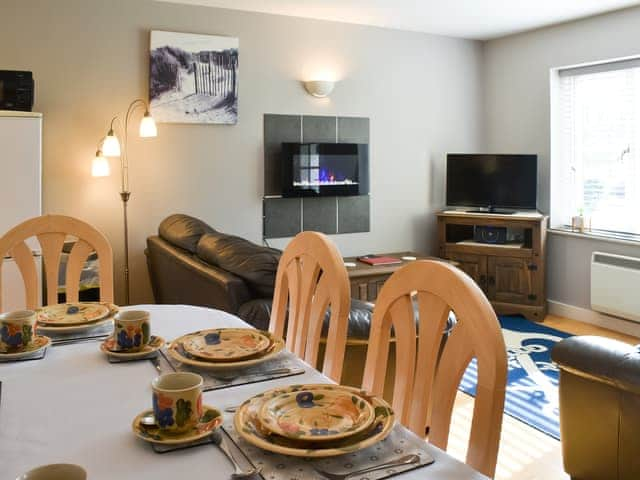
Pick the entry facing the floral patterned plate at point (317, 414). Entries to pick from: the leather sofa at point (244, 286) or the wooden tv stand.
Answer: the wooden tv stand

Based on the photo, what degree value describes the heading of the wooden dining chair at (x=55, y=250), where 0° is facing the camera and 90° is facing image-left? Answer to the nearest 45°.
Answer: approximately 0°

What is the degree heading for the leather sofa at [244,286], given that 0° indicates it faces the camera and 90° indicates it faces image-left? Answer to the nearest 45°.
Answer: approximately 225°

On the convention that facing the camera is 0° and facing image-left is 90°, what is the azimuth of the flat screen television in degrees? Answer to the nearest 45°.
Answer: approximately 0°

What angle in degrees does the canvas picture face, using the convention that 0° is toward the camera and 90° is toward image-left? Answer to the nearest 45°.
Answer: approximately 315°

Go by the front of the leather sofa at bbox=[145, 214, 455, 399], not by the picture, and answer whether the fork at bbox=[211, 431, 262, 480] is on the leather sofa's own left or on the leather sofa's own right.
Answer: on the leather sofa's own right

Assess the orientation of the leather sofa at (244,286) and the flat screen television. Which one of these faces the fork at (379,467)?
the flat screen television

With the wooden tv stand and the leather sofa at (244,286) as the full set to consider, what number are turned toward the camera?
1

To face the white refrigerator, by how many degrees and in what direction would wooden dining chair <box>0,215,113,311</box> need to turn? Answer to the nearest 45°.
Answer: approximately 180°
